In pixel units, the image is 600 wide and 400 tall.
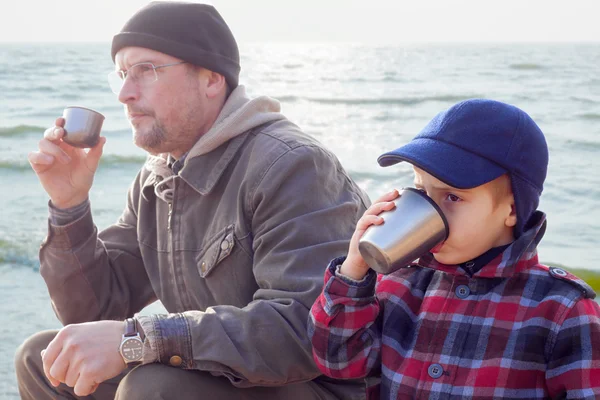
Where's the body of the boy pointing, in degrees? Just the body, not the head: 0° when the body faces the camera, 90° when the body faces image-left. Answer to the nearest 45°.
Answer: approximately 45°

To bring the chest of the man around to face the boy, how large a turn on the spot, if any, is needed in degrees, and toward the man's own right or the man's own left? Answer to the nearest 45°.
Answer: approximately 90° to the man's own left

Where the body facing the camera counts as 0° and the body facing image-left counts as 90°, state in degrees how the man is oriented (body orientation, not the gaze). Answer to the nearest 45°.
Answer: approximately 45°
